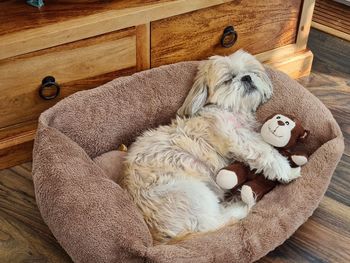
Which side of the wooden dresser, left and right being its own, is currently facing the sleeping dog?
front

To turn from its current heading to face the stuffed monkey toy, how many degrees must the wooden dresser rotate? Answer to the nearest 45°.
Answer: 0° — it already faces it

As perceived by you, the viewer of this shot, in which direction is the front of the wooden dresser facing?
facing the viewer and to the right of the viewer

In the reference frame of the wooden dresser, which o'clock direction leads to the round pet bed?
The round pet bed is roughly at 1 o'clock from the wooden dresser.
